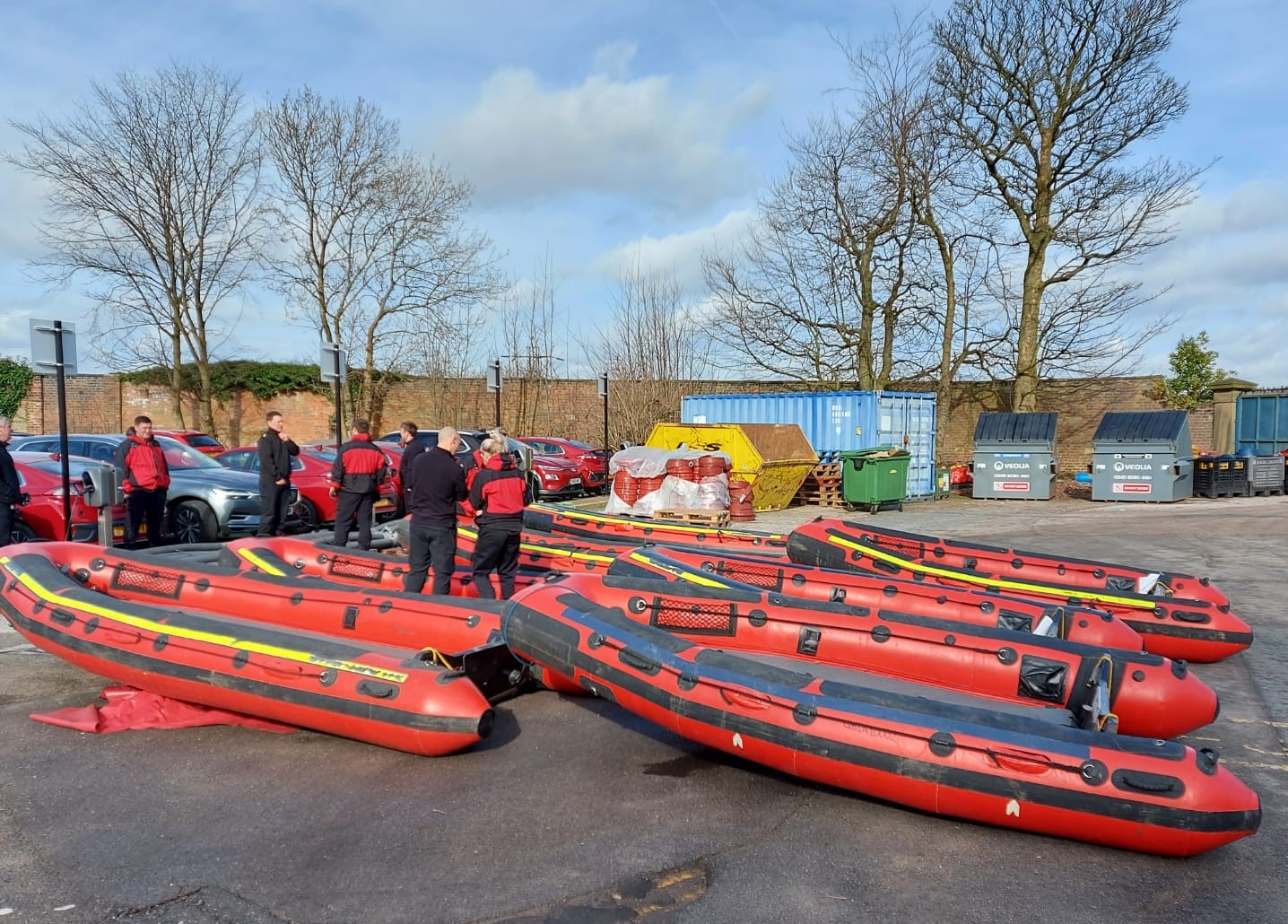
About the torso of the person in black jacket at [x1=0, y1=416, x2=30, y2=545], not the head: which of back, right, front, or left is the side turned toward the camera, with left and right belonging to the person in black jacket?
right

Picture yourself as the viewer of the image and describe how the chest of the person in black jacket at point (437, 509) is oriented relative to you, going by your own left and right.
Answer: facing away from the viewer and to the right of the viewer

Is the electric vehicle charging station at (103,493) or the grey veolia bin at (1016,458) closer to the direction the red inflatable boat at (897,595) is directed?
the electric vehicle charging station

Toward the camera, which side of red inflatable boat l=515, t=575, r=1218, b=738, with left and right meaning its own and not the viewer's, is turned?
left

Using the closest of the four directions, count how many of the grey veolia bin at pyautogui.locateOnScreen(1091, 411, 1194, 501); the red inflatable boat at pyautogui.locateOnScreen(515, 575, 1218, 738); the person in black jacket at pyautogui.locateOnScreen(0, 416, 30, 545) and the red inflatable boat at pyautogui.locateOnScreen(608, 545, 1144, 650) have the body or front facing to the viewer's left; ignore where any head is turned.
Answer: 2

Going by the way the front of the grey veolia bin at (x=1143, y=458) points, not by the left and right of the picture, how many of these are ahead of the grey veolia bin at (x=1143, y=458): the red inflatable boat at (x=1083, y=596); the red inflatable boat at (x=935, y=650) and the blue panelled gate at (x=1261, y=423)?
2

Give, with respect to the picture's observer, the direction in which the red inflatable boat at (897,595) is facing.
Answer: facing to the left of the viewer

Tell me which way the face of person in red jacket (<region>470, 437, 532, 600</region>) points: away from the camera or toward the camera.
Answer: away from the camera

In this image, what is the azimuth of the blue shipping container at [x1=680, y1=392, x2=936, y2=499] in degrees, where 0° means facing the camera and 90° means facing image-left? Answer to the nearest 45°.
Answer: approximately 315°

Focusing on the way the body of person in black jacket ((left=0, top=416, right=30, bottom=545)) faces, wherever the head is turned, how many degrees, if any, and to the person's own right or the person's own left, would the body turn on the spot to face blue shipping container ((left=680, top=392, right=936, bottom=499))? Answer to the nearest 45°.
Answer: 0° — they already face it

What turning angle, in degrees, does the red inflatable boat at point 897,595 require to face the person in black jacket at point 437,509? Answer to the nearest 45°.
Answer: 0° — it already faces them

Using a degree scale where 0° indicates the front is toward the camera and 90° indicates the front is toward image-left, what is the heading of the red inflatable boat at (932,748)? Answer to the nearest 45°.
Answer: approximately 135°

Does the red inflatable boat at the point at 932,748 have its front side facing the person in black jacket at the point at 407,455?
yes

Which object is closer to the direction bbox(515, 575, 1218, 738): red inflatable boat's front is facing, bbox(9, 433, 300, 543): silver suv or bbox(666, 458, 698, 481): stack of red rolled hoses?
the silver suv

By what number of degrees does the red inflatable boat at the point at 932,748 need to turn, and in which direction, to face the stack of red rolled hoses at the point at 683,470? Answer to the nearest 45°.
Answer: approximately 45° to its right
